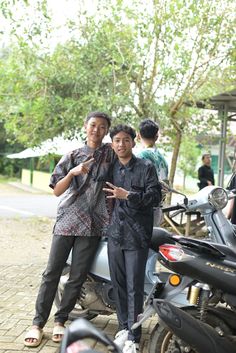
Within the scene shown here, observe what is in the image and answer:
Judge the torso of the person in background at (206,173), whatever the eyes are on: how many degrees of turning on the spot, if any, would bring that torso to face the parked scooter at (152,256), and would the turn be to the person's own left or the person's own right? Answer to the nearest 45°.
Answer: approximately 45° to the person's own right

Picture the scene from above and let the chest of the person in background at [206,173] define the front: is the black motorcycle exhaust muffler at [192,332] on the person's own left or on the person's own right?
on the person's own right

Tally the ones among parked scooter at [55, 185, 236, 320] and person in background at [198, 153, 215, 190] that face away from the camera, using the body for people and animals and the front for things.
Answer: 0

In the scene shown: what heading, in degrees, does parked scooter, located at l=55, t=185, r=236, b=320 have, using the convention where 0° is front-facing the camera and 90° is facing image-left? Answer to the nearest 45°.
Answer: approximately 315°

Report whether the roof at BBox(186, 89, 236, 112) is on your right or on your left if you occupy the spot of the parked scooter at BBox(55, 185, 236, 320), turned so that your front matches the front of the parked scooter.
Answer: on your left

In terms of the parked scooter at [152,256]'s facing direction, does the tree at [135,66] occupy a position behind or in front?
behind

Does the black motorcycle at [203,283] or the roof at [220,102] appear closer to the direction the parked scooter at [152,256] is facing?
the black motorcycle

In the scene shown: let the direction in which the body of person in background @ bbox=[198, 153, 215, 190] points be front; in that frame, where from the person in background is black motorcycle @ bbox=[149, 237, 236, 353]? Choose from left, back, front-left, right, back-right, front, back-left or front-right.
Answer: front-right

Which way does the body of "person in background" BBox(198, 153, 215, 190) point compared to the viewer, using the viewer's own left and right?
facing the viewer and to the right of the viewer

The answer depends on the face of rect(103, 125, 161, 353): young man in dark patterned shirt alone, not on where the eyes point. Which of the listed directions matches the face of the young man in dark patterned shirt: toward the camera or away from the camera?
toward the camera
